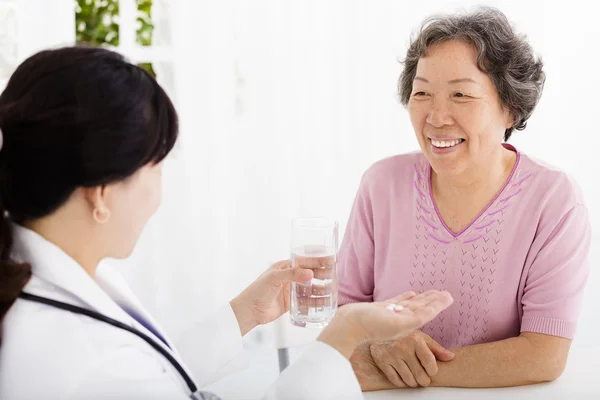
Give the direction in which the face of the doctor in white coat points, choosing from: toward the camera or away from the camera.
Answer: away from the camera

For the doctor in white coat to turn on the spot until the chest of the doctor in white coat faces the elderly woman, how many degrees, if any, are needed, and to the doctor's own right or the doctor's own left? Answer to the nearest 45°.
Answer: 0° — they already face them

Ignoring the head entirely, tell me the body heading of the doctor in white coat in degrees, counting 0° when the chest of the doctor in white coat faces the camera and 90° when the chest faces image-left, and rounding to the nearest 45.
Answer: approximately 225°
